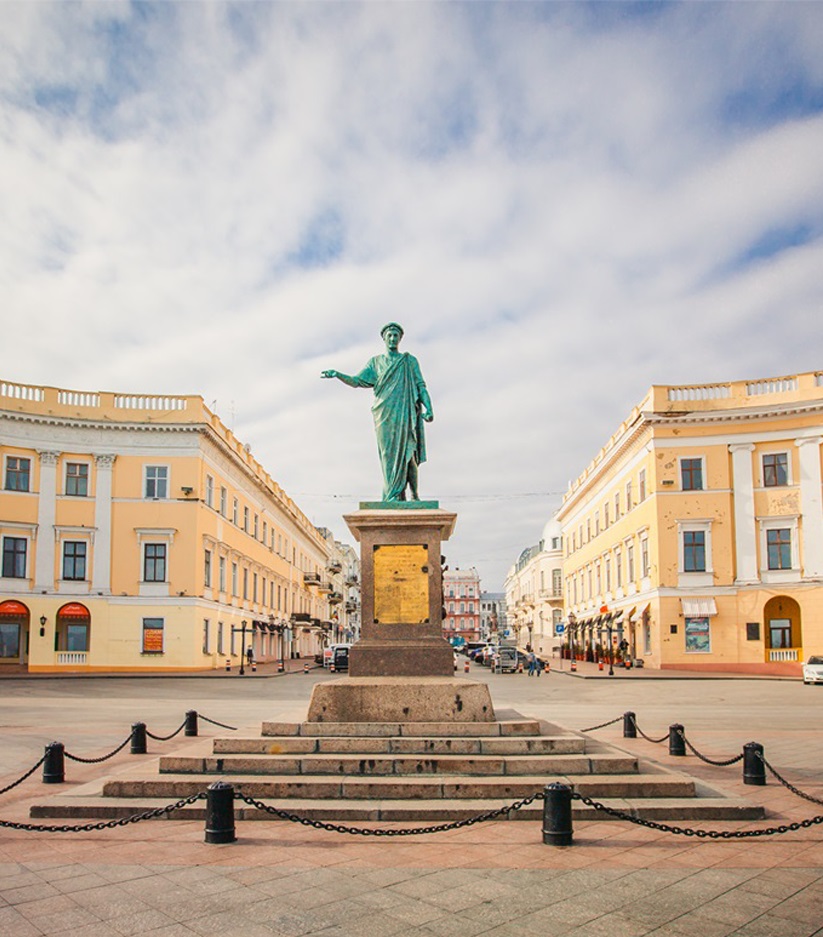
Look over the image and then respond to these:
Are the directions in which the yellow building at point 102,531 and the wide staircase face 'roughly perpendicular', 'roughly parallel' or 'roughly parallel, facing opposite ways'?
roughly parallel

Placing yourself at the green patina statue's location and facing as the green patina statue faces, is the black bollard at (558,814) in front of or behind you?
in front

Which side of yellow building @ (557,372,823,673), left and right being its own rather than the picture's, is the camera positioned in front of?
front

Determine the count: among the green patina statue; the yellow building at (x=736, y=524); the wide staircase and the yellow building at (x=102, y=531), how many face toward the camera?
4

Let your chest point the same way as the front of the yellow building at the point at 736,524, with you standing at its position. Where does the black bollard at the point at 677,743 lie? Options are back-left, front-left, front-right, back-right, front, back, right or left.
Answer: front

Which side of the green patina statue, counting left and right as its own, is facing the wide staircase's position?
front

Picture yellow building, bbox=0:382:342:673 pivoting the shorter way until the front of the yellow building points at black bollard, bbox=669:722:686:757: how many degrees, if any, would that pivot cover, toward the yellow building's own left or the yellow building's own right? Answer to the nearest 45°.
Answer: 0° — it already faces it

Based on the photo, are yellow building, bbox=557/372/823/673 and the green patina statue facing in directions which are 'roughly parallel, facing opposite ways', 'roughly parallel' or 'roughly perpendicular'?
roughly parallel

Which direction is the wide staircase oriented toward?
toward the camera

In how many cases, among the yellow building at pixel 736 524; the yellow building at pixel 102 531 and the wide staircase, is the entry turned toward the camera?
3

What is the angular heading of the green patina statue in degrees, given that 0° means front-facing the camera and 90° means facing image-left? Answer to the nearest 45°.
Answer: approximately 0°

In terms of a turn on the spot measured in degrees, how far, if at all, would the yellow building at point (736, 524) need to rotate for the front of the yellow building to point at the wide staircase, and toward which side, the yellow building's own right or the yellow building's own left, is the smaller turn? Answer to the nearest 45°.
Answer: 0° — it already faces it

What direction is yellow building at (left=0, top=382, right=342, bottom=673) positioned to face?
toward the camera

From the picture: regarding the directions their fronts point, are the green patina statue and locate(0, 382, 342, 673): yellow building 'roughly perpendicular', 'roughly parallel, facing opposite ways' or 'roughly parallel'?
roughly parallel
